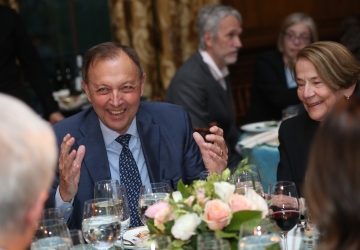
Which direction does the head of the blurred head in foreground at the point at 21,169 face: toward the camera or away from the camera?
away from the camera

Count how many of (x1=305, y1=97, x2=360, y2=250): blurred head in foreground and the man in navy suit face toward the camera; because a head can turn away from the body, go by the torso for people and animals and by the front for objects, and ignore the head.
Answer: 1

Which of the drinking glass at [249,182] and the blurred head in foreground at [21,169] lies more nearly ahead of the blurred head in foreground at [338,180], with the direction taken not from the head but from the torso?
the drinking glass

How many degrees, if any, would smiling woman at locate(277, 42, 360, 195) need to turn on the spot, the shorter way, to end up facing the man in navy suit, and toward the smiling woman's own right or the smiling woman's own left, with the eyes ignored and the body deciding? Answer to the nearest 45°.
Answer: approximately 45° to the smiling woman's own right

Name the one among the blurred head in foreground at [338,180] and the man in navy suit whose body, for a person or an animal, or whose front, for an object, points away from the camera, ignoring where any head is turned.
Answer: the blurred head in foreground

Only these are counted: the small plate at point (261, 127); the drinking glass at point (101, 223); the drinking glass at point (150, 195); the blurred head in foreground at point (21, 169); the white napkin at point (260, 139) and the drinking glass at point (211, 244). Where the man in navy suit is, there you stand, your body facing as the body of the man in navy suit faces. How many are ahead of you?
4

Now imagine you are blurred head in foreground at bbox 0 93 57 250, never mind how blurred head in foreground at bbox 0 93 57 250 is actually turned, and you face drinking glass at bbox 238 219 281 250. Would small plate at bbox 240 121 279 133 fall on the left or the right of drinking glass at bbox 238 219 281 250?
left

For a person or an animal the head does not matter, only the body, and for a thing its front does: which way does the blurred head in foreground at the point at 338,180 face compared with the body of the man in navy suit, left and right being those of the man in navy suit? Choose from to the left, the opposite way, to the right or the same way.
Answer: the opposite way

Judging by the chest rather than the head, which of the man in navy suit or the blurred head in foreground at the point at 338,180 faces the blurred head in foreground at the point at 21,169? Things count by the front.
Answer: the man in navy suit

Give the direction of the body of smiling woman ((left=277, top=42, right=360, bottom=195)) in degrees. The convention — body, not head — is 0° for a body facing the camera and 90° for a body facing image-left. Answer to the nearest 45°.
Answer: approximately 45°

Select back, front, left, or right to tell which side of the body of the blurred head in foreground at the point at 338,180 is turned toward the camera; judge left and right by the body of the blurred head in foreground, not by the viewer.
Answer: back

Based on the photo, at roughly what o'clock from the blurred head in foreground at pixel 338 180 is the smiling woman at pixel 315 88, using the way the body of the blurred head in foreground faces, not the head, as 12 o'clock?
The smiling woman is roughly at 12 o'clock from the blurred head in foreground.
